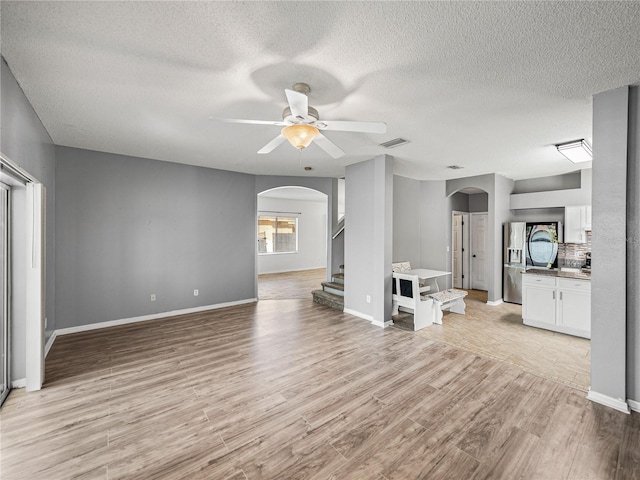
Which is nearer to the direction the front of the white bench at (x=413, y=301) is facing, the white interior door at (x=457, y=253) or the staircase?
the white interior door

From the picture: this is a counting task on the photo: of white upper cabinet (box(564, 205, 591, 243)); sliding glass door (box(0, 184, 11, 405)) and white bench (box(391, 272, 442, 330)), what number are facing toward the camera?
1

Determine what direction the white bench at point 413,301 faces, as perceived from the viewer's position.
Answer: facing away from the viewer and to the right of the viewer

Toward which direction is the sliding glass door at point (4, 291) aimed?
to the viewer's right

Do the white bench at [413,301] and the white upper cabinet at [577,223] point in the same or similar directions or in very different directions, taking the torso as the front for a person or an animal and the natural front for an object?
very different directions

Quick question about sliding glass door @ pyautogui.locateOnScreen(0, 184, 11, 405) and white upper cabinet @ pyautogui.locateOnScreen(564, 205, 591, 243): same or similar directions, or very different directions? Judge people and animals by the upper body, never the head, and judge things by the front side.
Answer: very different directions

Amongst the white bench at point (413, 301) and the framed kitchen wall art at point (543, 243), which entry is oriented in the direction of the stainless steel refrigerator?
the white bench

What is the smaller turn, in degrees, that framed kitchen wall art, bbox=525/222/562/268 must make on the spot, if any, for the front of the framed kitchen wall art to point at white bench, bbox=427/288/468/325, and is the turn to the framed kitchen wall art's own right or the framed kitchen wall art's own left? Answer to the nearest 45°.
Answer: approximately 45° to the framed kitchen wall art's own right

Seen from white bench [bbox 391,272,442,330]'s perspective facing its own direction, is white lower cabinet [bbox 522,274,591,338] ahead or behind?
ahead

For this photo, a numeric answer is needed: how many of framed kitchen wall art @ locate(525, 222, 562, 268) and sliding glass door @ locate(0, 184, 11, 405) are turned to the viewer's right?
1

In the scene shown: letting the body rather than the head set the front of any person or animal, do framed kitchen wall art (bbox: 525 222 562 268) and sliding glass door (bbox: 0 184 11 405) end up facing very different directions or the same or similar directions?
very different directions

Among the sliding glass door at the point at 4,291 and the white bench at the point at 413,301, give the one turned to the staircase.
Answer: the sliding glass door

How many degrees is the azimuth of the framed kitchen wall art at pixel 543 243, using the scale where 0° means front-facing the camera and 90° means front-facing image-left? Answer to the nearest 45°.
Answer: approximately 0°

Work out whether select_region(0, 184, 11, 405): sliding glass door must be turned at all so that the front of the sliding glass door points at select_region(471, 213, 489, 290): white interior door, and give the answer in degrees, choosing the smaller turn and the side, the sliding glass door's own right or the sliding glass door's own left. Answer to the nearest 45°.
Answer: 0° — it already faces it

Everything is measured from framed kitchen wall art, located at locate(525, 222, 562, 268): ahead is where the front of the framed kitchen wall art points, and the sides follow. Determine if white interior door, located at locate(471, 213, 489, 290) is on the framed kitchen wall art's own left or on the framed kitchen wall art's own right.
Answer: on the framed kitchen wall art's own right
